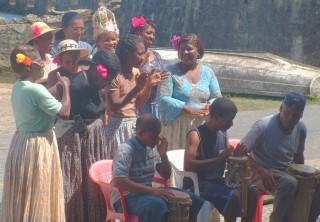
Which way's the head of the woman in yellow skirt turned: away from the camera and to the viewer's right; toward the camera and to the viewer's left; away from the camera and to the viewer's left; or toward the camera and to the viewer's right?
away from the camera and to the viewer's right

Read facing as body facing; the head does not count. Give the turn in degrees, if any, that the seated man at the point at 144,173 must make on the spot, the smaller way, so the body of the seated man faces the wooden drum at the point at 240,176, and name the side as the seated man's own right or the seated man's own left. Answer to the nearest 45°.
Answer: approximately 45° to the seated man's own left

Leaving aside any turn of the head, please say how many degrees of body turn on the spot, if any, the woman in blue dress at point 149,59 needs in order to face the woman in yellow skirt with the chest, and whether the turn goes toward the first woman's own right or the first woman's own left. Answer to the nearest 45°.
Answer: approximately 90° to the first woman's own right

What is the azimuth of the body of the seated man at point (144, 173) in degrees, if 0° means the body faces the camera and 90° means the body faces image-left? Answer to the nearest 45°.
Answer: approximately 315°

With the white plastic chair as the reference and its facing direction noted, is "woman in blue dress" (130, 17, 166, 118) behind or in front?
behind
